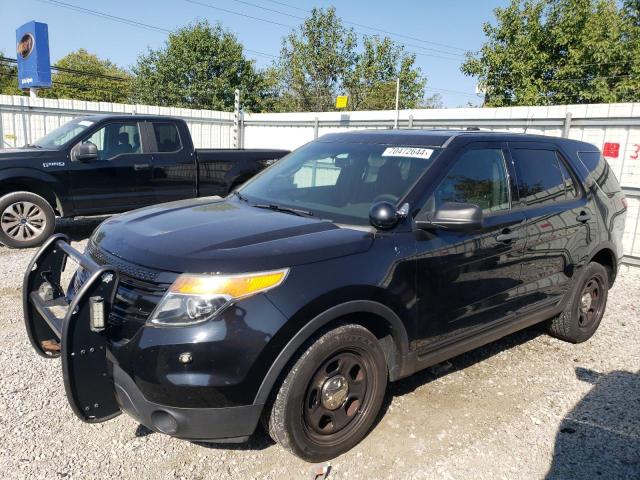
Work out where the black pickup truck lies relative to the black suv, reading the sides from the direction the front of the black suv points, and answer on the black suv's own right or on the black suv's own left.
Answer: on the black suv's own right

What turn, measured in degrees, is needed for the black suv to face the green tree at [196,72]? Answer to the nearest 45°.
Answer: approximately 135° to its right

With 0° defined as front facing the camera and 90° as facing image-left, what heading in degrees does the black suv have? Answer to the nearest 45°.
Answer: approximately 45°

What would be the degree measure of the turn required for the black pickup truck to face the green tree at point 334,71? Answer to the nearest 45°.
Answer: approximately 135° to its right

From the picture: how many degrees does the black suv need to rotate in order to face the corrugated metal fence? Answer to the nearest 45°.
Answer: approximately 135° to its right

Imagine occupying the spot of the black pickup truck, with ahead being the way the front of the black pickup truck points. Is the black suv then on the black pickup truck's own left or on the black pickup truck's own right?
on the black pickup truck's own left

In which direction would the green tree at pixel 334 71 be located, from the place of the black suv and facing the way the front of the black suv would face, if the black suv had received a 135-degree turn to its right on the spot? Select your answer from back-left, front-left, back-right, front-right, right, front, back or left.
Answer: front

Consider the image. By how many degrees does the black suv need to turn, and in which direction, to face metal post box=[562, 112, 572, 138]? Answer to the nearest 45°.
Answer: approximately 180°

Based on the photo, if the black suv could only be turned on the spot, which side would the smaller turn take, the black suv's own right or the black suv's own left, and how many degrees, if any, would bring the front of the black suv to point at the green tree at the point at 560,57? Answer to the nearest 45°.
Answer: approximately 180°

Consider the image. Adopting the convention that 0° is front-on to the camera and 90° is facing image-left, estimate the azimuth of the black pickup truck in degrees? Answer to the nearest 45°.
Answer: approximately 90°
